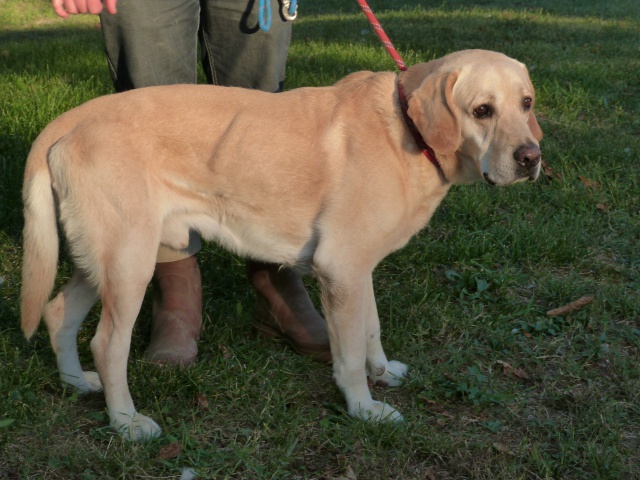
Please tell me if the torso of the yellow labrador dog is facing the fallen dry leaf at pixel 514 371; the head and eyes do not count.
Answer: yes

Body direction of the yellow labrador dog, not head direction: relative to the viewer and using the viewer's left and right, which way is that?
facing to the right of the viewer

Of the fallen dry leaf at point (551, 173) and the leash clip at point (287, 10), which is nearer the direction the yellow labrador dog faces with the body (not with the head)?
the fallen dry leaf

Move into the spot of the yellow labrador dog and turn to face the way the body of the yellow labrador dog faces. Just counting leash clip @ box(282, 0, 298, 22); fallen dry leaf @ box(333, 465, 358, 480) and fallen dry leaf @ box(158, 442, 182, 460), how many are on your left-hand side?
1

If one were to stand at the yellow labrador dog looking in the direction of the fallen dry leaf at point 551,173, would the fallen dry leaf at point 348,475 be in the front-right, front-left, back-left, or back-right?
back-right

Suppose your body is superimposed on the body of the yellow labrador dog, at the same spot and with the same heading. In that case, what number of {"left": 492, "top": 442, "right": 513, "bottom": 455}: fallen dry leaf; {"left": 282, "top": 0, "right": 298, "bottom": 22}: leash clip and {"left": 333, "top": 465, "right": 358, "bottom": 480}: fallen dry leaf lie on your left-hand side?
1

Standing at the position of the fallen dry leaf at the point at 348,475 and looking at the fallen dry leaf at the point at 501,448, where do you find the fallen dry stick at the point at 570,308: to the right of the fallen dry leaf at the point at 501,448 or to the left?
left

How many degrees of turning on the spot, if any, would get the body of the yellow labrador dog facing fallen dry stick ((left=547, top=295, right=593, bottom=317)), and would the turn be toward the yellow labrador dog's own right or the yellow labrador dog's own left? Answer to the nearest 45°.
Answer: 0° — it already faces it

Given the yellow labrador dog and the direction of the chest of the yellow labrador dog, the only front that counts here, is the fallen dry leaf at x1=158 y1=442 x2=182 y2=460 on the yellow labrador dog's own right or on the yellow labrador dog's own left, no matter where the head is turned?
on the yellow labrador dog's own right

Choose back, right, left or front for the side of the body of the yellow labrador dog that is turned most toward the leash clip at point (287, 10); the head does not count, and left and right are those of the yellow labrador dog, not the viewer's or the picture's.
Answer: left
